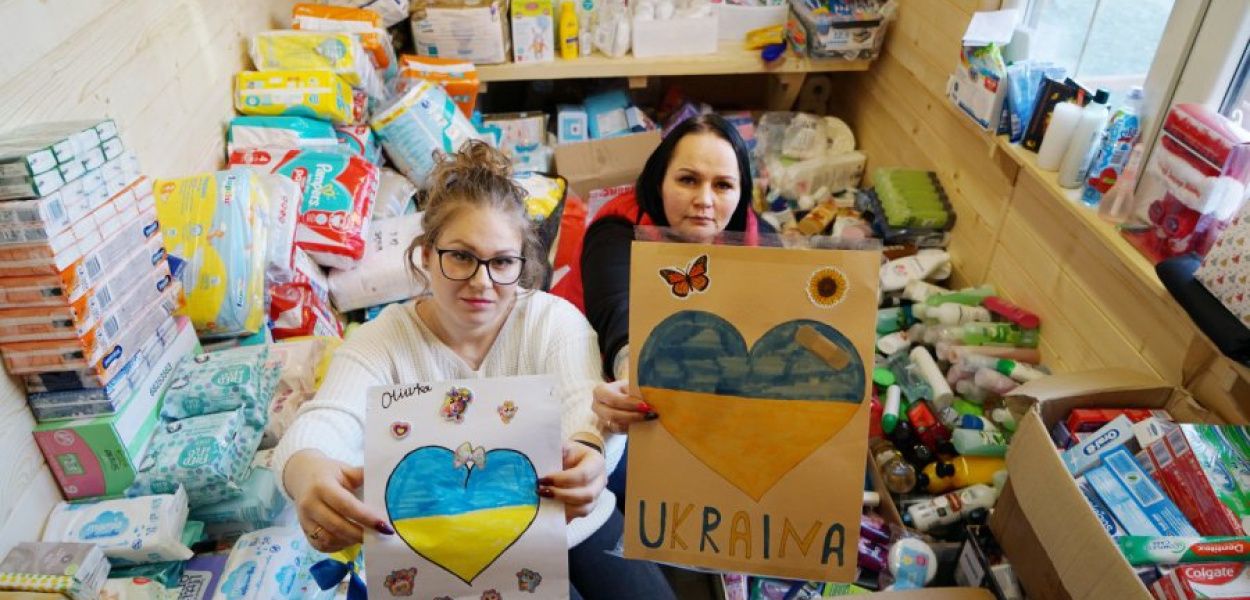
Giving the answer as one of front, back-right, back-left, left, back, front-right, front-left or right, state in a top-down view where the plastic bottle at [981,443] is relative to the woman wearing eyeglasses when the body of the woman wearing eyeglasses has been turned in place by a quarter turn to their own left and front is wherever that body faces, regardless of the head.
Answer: front

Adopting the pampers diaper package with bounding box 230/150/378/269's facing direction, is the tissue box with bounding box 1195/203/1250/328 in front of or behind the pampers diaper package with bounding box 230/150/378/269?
in front

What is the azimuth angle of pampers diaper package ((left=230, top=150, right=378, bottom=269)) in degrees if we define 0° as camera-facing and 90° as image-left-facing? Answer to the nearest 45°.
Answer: approximately 0°

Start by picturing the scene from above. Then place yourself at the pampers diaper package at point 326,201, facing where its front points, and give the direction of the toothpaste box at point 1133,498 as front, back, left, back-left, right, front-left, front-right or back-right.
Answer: front-left

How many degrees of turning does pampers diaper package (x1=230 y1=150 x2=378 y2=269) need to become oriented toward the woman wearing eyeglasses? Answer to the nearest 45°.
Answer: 0° — it already faces them

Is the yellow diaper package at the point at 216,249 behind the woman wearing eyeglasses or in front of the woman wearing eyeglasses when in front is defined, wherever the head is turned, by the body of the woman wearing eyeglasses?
behind

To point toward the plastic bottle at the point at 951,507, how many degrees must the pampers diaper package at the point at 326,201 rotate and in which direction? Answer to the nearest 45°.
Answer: approximately 45° to its left

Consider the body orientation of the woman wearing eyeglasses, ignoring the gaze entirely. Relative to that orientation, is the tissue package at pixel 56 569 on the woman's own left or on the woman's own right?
on the woman's own right
